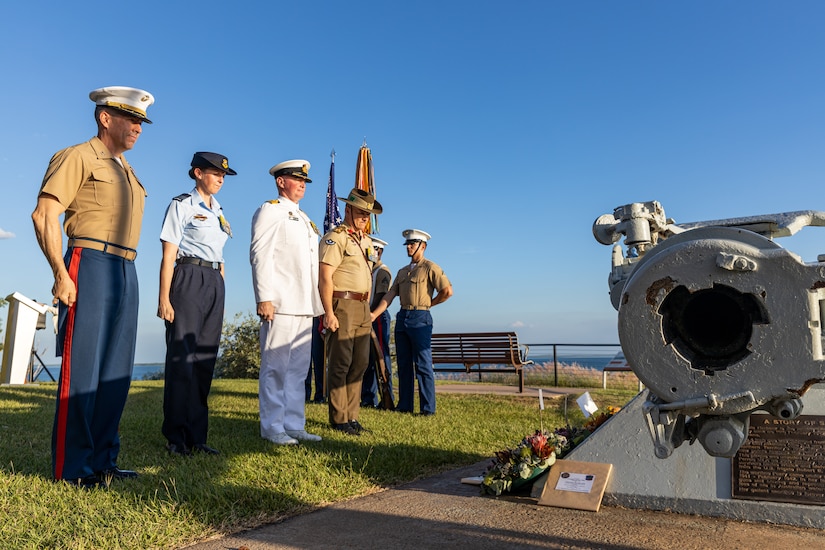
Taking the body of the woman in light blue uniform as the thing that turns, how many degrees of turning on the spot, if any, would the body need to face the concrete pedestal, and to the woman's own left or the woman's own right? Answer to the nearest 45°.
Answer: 0° — they already face it

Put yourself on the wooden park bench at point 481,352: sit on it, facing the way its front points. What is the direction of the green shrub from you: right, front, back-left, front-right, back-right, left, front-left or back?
left

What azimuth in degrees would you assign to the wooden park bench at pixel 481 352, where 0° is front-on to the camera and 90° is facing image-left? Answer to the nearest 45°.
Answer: approximately 225°

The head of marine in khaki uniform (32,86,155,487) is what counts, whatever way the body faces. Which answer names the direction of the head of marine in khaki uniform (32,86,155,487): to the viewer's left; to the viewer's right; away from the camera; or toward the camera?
to the viewer's right

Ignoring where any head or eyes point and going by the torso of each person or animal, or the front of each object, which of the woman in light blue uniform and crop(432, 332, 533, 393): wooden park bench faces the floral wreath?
the woman in light blue uniform

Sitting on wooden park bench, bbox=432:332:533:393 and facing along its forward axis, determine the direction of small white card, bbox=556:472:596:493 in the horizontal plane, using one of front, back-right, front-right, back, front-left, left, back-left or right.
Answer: back-right

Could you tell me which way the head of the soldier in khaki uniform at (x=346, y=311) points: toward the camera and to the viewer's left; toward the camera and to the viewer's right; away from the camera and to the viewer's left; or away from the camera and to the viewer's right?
toward the camera and to the viewer's right

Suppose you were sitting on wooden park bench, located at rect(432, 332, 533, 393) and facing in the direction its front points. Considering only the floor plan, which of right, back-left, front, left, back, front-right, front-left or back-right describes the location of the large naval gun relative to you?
back-right

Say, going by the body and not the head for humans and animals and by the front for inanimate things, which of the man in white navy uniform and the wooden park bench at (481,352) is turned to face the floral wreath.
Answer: the man in white navy uniform

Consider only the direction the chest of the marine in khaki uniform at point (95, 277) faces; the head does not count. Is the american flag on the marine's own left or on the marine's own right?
on the marine's own left
